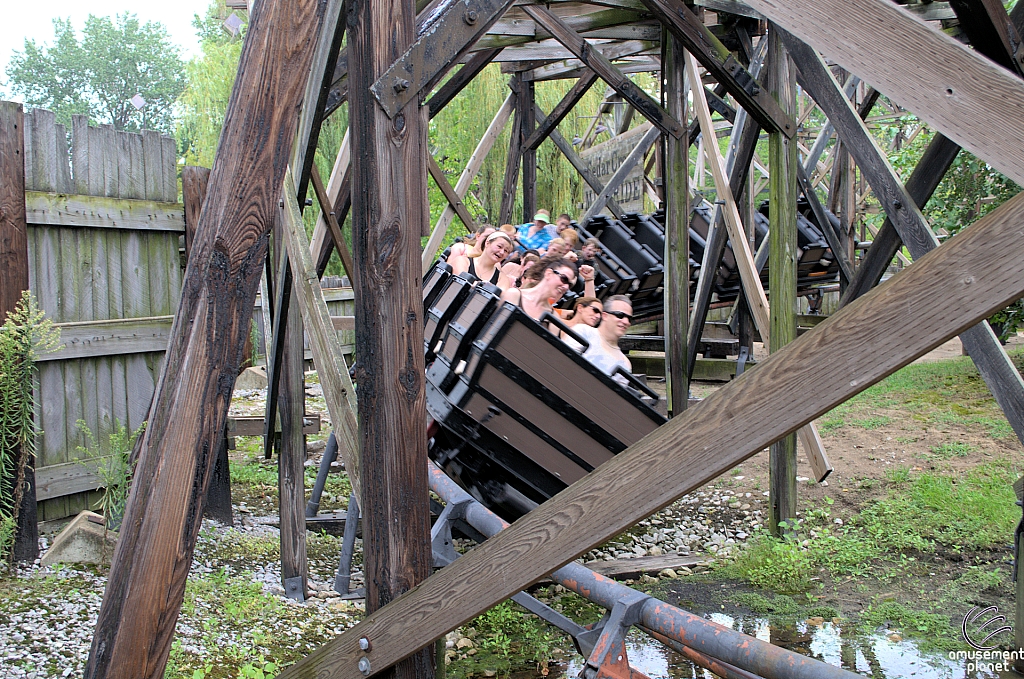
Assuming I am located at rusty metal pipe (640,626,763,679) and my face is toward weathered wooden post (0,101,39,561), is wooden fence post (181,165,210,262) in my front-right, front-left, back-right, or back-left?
front-right

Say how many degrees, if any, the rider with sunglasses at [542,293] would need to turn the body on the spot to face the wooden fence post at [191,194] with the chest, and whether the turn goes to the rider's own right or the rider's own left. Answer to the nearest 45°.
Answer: approximately 135° to the rider's own right

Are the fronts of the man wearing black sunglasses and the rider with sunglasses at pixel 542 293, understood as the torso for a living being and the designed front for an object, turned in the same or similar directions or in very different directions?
same or similar directions

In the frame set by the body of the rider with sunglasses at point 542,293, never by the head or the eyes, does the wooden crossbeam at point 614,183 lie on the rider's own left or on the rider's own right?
on the rider's own left

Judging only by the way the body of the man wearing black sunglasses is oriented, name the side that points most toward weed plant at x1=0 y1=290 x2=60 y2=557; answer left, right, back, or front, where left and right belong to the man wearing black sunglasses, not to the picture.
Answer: right

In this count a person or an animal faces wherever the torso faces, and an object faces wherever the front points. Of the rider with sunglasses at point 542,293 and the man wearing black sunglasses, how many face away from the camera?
0

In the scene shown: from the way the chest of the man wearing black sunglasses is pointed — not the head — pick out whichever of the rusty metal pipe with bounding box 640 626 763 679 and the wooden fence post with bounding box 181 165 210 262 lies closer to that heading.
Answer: the rusty metal pipe

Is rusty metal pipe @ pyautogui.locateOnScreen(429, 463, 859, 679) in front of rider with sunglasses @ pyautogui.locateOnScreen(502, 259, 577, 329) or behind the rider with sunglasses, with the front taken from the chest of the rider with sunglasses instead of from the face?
in front

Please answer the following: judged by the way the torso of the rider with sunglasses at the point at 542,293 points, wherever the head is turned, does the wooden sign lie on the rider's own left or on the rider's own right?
on the rider's own left
